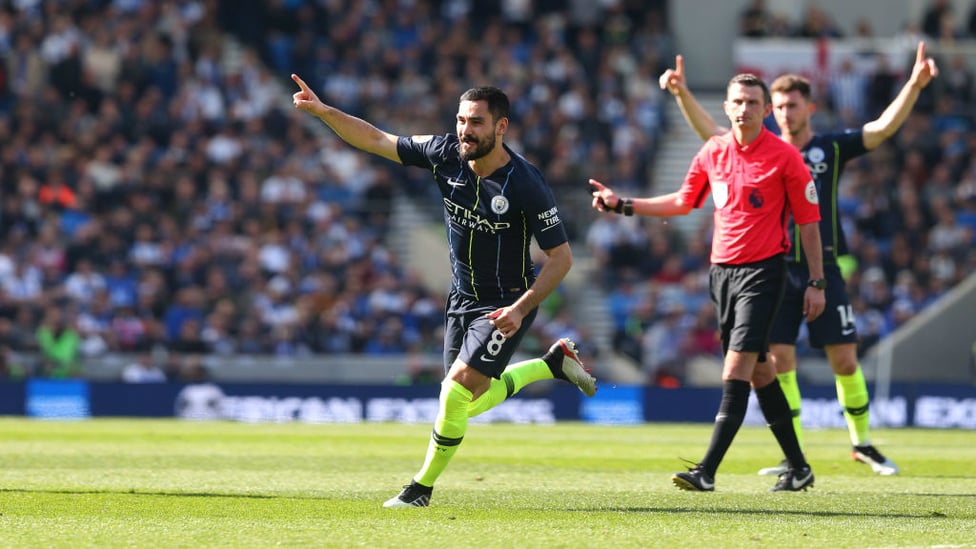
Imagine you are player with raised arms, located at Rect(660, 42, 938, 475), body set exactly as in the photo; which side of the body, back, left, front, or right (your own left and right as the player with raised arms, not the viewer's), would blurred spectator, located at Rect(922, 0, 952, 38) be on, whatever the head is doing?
back

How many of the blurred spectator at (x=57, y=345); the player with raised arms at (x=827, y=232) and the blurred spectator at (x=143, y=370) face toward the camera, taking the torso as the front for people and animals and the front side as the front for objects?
3

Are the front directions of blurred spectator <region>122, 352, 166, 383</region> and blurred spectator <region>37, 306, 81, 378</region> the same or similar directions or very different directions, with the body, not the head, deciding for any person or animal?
same or similar directions

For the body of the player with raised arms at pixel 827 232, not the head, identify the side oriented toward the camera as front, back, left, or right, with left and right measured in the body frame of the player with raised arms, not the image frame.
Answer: front

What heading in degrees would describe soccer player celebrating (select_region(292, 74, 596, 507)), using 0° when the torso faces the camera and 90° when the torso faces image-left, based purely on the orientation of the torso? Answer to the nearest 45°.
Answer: approximately 45°

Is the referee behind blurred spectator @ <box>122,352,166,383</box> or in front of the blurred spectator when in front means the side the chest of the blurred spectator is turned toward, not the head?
in front

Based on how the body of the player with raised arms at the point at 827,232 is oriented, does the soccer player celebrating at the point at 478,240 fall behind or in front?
in front

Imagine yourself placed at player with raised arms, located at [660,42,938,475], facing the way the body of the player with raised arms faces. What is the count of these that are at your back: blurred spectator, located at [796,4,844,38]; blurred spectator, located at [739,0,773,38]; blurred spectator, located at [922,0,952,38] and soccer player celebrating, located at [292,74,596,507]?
3

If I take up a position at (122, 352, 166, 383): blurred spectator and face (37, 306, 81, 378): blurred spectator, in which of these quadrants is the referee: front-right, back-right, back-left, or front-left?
back-left

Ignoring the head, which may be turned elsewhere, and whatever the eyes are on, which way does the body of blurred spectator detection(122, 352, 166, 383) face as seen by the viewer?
toward the camera

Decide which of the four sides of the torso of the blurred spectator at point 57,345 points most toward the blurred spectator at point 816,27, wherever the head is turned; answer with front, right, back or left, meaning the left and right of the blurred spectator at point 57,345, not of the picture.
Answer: left

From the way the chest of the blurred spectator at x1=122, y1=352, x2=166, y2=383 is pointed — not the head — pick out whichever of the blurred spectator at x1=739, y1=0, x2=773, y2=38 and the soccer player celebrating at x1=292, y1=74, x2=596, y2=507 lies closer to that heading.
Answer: the soccer player celebrating

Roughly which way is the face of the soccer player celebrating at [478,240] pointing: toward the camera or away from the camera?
toward the camera

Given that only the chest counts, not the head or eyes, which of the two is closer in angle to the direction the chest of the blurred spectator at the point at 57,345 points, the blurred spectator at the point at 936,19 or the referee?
the referee

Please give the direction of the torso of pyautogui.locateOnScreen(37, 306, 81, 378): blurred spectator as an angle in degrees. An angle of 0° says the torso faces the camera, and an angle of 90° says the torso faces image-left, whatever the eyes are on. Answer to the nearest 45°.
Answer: approximately 0°
